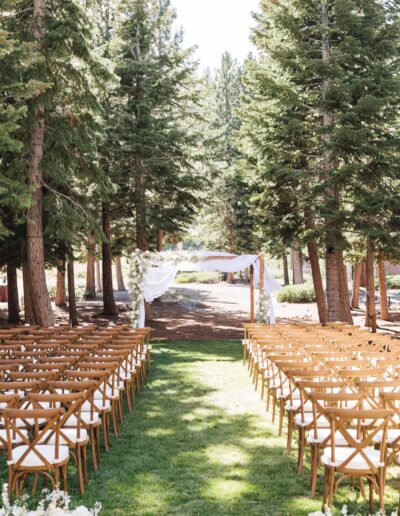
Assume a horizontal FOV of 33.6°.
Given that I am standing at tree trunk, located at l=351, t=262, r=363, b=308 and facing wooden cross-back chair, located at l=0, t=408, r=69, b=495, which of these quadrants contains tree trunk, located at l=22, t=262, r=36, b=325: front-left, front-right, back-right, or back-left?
front-right

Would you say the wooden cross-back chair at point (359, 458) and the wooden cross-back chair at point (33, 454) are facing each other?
no

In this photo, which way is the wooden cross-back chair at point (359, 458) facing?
away from the camera

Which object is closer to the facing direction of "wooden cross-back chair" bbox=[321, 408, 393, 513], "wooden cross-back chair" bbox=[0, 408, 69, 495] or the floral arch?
the floral arch

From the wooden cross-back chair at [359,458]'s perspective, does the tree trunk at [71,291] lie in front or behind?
in front

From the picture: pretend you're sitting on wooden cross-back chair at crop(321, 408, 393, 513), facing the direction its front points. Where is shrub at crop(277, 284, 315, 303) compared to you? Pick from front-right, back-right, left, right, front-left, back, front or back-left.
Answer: front

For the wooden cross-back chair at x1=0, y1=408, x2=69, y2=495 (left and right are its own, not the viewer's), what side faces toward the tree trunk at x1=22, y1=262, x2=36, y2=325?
front

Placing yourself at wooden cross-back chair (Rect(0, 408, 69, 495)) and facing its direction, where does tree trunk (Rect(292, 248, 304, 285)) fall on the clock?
The tree trunk is roughly at 1 o'clock from the wooden cross-back chair.

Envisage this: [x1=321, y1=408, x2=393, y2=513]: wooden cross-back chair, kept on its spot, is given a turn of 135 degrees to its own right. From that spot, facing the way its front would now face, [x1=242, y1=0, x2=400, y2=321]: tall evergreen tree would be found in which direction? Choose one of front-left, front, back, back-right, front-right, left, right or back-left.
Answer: back-left

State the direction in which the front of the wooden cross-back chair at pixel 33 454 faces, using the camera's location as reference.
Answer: facing away from the viewer

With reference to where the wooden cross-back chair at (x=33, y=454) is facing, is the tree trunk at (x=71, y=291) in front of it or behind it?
in front

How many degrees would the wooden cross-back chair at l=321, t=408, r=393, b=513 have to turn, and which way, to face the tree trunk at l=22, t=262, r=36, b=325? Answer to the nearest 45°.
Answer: approximately 45° to its left

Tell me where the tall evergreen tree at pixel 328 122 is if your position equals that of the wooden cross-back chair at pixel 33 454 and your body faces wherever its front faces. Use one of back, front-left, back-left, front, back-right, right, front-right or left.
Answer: front-right

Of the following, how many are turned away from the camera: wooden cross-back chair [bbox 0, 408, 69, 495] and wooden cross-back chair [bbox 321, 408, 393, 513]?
2

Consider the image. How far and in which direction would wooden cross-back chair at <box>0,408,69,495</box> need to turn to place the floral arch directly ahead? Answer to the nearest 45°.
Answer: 0° — it already faces it

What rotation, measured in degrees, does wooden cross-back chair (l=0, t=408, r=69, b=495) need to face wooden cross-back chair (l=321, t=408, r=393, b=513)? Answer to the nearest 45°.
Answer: approximately 90° to its right

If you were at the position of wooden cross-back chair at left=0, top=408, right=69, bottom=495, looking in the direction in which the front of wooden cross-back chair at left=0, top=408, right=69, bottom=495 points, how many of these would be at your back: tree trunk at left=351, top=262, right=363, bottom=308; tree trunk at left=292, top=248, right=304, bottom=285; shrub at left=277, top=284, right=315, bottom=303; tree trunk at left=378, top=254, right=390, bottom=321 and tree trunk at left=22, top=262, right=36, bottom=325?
0

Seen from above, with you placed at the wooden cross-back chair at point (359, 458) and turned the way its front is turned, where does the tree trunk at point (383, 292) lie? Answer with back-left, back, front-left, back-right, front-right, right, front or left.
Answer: front
